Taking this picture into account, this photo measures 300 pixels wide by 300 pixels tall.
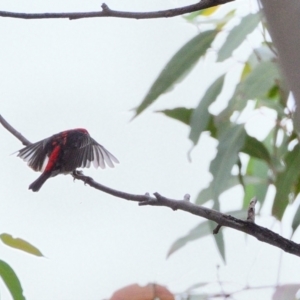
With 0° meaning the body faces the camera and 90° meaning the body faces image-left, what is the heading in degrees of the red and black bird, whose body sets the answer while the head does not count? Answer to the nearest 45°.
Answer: approximately 225°

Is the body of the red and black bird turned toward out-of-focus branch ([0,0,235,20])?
no
